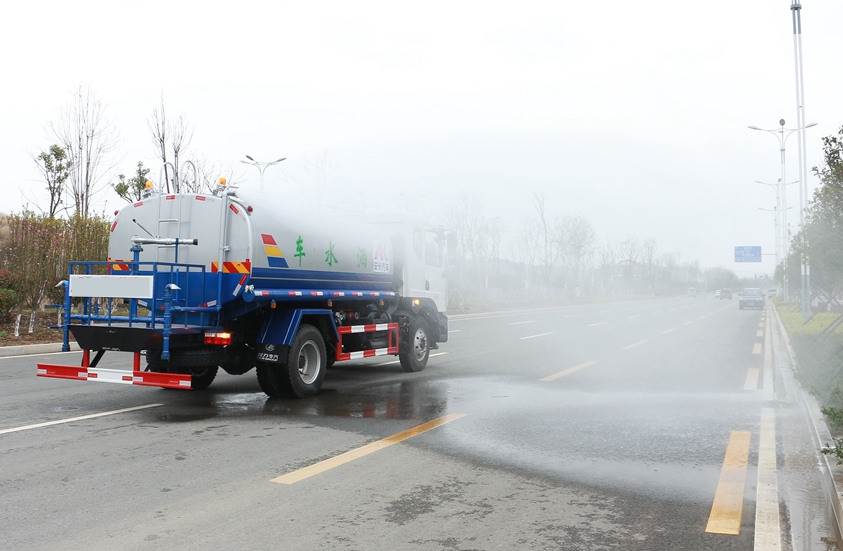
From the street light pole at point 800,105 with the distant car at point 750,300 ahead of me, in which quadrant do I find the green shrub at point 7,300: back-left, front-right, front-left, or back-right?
back-left

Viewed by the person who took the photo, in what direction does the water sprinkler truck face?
facing away from the viewer and to the right of the viewer

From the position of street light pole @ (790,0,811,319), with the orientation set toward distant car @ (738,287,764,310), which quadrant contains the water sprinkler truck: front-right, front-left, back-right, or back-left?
back-left

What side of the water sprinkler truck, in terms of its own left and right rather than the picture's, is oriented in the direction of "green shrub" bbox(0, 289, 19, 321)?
left

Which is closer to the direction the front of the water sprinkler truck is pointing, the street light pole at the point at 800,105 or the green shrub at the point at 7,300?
the street light pole

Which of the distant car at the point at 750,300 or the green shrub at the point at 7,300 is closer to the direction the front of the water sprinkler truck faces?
the distant car

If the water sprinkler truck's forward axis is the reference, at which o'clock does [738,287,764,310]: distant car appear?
The distant car is roughly at 12 o'clock from the water sprinkler truck.

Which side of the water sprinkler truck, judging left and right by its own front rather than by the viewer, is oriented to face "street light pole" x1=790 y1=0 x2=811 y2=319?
front
